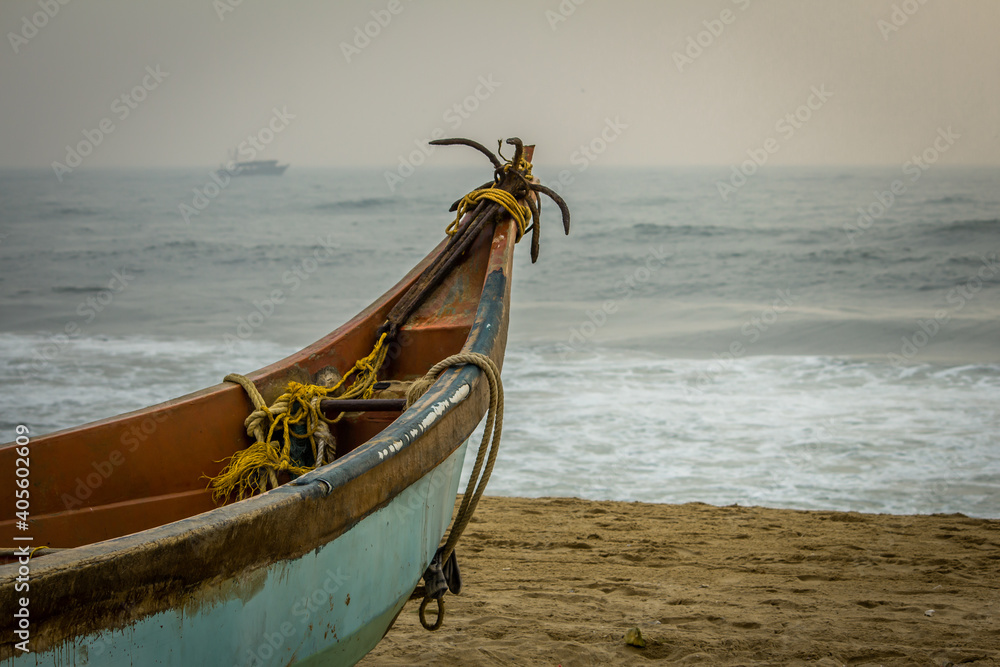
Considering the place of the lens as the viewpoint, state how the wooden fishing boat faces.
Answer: facing away from the viewer and to the right of the viewer
